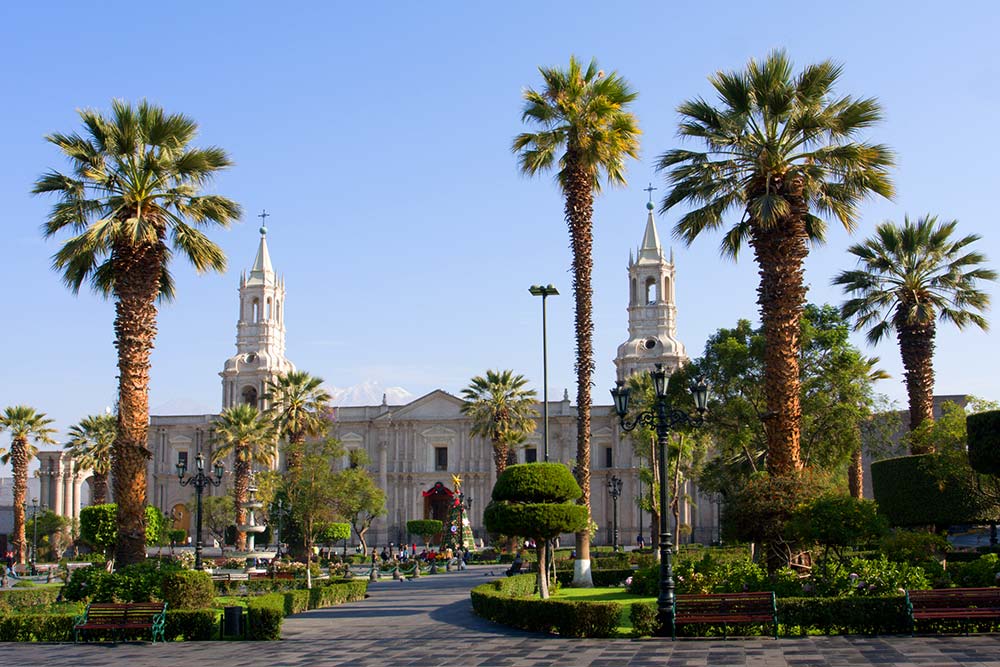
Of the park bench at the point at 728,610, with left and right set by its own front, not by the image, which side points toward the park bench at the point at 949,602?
left

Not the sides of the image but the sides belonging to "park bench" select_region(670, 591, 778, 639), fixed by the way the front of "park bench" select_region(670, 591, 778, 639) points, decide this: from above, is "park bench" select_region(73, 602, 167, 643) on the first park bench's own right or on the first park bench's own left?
on the first park bench's own right

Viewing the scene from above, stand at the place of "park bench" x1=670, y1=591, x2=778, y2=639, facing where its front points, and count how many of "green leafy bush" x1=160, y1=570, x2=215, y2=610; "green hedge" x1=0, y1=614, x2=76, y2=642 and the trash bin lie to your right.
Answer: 3

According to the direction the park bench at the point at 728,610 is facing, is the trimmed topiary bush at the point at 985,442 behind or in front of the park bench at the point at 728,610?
behind

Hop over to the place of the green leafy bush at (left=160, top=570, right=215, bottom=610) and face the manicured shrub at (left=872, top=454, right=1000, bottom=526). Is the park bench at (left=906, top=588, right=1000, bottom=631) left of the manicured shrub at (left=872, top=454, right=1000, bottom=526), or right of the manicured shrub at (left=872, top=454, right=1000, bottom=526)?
right

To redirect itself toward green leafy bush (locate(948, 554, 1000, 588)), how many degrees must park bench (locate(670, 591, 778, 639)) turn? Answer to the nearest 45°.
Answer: approximately 135° to its left

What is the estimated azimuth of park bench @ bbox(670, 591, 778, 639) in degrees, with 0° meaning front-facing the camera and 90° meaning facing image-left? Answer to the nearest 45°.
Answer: approximately 0°

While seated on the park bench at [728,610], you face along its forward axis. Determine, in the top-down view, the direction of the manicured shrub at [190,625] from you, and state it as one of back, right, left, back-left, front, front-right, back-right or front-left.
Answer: right

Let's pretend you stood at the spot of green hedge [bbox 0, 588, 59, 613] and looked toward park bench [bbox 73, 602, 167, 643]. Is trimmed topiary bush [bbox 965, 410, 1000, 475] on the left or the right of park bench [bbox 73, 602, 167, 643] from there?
left

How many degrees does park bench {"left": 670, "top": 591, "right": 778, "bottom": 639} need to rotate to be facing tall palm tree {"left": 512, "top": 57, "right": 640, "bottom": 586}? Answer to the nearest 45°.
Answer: approximately 180°

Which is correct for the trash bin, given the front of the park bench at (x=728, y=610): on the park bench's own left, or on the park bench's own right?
on the park bench's own right

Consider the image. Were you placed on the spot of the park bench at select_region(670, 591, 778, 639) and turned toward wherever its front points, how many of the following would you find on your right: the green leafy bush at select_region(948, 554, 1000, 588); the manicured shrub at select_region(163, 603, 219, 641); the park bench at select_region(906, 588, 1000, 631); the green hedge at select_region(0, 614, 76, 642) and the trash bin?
3

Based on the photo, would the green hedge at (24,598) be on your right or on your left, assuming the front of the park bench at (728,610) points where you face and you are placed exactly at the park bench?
on your right

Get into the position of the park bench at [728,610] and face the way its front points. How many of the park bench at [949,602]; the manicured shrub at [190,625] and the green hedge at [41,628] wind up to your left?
1

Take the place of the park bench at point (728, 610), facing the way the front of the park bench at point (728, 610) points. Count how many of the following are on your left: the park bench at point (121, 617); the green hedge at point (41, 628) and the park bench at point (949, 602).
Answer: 1

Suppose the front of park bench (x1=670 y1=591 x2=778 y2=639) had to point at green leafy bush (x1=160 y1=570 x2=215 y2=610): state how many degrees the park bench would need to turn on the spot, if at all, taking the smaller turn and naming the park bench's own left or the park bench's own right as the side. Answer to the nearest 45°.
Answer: approximately 90° to the park bench's own right

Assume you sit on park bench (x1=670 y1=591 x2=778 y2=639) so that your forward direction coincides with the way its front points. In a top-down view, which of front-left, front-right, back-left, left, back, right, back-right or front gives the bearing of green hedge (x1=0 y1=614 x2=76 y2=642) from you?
right
